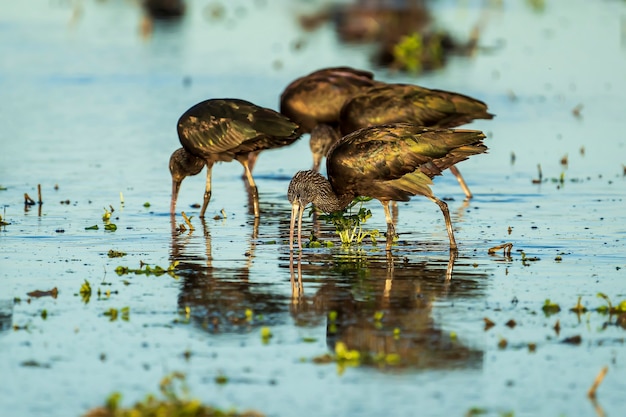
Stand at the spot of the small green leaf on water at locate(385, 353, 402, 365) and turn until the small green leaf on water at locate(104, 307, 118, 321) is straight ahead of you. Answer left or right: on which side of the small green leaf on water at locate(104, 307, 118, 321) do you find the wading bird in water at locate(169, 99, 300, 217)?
right

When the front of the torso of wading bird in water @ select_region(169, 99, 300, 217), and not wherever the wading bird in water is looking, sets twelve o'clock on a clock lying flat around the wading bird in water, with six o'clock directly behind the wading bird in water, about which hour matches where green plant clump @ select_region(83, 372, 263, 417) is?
The green plant clump is roughly at 9 o'clock from the wading bird in water.

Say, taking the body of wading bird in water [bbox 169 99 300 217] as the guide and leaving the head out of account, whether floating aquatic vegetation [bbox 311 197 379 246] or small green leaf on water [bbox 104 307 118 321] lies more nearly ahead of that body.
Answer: the small green leaf on water

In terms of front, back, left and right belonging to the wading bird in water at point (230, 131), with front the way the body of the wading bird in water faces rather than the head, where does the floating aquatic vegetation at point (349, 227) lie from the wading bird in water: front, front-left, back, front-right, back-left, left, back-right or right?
back-left

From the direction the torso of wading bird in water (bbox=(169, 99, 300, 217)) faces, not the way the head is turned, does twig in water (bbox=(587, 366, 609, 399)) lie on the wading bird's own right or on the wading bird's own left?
on the wading bird's own left

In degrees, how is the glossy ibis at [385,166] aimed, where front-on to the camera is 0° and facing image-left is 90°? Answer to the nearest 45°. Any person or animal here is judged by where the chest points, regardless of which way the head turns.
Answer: approximately 90°

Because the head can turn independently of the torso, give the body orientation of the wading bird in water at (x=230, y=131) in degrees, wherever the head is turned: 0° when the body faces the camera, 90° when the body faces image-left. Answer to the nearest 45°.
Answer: approximately 90°

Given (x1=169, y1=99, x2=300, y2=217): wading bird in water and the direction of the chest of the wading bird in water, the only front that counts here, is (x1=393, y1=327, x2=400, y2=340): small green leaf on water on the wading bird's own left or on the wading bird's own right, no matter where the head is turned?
on the wading bird's own left

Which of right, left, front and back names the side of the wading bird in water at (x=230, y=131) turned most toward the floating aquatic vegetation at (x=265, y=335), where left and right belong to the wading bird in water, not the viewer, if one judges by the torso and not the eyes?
left

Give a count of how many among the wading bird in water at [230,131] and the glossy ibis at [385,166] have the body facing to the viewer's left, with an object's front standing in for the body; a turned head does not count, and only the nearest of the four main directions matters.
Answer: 2

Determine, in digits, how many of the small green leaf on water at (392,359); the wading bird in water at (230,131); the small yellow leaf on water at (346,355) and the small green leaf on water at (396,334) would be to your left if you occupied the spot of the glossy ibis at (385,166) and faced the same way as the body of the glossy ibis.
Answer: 3
